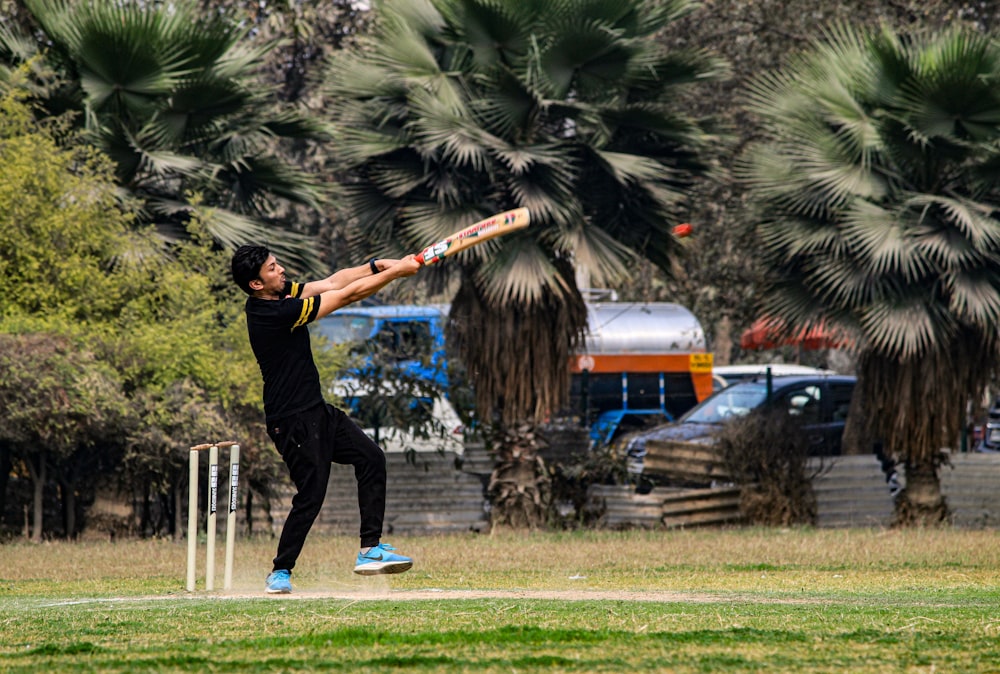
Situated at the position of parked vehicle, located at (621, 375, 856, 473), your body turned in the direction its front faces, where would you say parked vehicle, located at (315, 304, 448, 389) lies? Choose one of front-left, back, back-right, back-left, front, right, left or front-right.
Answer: front

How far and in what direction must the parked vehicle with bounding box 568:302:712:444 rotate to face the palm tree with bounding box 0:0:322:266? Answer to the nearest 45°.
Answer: approximately 45° to its left

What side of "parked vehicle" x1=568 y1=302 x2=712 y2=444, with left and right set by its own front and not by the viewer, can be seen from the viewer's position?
left

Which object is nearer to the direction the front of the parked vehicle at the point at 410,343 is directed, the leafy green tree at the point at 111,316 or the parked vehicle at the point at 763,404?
the leafy green tree

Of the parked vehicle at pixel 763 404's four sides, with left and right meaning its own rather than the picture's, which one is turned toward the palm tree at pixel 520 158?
front

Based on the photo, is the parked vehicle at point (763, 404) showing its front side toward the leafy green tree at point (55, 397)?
yes

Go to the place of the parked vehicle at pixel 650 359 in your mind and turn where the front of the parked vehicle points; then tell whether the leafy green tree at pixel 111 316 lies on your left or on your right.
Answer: on your left

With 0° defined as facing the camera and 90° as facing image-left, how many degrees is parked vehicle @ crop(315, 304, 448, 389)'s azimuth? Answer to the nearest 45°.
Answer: approximately 45°

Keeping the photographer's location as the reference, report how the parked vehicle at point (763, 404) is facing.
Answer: facing the viewer and to the left of the viewer

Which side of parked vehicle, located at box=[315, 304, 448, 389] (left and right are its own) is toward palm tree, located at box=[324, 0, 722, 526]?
left

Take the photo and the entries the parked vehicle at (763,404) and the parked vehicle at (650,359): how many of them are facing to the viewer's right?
0

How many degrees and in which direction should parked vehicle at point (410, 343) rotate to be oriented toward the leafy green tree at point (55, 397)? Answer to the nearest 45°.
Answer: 0° — it already faces it

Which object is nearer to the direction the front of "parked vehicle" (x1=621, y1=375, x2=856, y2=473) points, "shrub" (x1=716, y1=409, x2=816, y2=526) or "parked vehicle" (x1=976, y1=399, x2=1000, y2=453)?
the shrub

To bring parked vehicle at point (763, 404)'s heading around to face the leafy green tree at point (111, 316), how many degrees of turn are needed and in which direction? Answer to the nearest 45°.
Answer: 0° — it already faces it

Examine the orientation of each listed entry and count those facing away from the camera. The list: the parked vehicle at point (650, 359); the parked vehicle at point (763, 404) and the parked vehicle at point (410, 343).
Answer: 0

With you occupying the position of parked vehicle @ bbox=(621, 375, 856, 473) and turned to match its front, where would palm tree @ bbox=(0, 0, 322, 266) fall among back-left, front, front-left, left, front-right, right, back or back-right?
front
